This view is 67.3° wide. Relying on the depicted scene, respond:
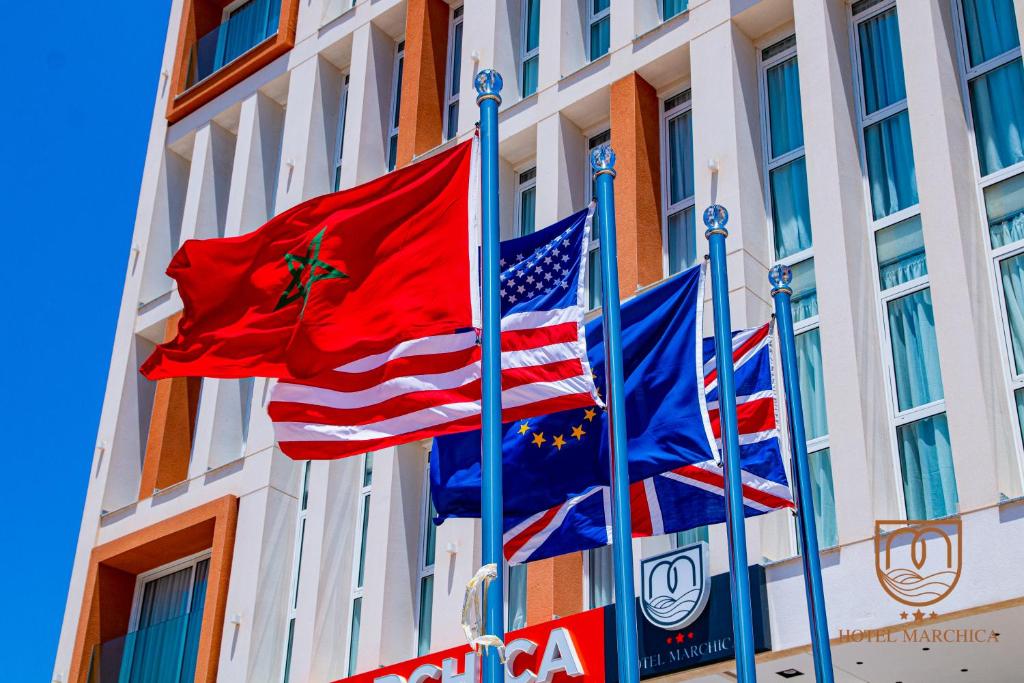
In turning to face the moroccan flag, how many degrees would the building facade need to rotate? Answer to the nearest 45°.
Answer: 0° — it already faces it

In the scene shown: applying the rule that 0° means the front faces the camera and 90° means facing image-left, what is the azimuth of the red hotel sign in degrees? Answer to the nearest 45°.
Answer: approximately 45°

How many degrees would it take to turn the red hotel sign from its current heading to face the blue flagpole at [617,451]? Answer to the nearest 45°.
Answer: approximately 45° to its left

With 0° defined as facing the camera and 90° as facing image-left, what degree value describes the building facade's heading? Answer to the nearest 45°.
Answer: approximately 45°

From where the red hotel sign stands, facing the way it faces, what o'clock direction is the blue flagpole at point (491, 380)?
The blue flagpole is roughly at 11 o'clock from the red hotel sign.
